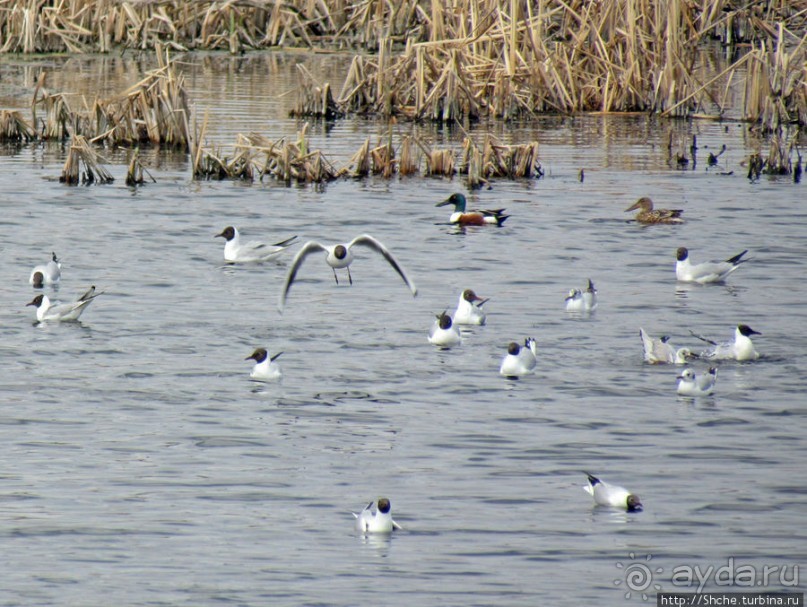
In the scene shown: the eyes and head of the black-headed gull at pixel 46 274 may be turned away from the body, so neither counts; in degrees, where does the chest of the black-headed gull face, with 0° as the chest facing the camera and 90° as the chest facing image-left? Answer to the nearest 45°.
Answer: approximately 45°

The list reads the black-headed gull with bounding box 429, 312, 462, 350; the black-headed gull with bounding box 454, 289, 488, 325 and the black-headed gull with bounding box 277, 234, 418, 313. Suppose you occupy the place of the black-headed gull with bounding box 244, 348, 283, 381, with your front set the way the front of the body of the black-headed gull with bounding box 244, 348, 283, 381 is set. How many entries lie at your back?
3

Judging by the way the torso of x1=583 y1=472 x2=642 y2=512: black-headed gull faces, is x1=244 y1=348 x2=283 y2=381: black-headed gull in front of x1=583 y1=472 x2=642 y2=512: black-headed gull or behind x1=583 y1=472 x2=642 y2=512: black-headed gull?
behind

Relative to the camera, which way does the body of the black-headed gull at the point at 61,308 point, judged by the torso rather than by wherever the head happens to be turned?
to the viewer's left

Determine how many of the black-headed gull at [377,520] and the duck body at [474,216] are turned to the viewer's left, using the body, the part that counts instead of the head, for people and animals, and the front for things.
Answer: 1

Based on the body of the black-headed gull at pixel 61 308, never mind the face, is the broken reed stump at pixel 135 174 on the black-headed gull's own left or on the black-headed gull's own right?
on the black-headed gull's own right

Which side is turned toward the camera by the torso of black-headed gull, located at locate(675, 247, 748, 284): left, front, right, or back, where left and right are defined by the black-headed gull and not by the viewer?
left

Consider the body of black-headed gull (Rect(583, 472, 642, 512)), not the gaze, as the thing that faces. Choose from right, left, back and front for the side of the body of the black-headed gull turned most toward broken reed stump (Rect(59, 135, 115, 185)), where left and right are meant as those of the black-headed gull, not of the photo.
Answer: back

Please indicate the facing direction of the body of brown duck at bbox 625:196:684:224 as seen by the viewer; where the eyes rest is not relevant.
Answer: to the viewer's left

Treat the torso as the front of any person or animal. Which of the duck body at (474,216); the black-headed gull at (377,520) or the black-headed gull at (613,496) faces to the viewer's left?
the duck body

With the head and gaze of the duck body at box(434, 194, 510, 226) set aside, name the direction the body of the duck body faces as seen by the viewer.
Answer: to the viewer's left
